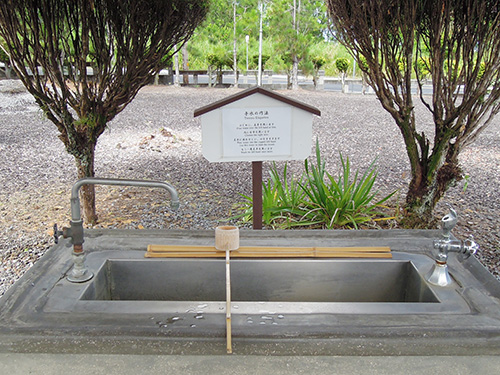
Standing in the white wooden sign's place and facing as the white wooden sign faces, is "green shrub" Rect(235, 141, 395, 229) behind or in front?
behind

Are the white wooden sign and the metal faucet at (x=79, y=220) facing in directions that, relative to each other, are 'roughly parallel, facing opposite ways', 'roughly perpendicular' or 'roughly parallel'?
roughly perpendicular

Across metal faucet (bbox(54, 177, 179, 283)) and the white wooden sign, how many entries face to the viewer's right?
1

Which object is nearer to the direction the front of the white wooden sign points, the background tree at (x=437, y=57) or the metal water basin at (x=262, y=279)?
the metal water basin

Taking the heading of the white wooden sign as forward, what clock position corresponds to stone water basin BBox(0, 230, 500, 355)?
The stone water basin is roughly at 12 o'clock from the white wooden sign.

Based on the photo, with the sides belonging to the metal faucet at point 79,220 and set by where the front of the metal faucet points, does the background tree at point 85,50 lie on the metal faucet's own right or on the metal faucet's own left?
on the metal faucet's own left

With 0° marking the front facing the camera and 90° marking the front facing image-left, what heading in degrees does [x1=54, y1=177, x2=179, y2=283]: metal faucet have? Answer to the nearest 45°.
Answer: approximately 270°

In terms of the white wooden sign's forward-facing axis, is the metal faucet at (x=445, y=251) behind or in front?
in front

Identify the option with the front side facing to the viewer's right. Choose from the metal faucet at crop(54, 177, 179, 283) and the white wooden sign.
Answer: the metal faucet

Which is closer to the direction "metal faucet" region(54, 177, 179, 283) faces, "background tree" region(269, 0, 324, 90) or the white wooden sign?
the white wooden sign

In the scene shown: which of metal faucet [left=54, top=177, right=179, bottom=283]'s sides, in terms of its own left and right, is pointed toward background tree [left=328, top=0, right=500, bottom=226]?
front

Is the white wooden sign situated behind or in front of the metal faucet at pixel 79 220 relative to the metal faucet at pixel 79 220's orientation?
in front

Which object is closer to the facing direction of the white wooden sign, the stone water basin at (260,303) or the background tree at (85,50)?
the stone water basin

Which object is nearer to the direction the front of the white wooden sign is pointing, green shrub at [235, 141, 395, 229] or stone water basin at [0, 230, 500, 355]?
the stone water basin

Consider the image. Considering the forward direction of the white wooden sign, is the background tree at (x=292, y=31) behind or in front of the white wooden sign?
behind
